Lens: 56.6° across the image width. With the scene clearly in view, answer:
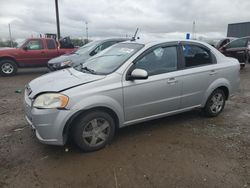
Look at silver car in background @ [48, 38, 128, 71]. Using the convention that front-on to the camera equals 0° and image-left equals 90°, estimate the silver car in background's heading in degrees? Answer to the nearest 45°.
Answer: approximately 45°

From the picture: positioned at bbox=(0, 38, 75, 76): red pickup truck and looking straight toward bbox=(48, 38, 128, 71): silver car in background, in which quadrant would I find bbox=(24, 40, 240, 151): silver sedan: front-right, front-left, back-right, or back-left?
front-right

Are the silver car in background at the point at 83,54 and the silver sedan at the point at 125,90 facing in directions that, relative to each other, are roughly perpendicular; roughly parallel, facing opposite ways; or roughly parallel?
roughly parallel

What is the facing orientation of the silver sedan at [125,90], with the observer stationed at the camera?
facing the viewer and to the left of the viewer

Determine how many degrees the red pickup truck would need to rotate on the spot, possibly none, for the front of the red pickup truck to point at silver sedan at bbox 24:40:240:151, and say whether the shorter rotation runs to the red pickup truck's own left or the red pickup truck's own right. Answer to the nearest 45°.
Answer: approximately 90° to the red pickup truck's own left

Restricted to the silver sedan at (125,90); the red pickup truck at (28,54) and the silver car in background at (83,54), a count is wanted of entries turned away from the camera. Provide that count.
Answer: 0

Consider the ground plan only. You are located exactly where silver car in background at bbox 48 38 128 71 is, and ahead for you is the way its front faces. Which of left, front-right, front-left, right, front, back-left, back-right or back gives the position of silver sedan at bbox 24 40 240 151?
front-left

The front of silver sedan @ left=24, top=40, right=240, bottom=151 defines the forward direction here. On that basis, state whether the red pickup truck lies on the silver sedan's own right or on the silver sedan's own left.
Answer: on the silver sedan's own right

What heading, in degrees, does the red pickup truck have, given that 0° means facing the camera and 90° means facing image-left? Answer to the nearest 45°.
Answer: approximately 90°

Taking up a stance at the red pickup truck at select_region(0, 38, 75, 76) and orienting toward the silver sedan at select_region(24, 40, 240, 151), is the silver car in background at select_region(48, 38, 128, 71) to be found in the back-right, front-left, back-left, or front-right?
front-left
